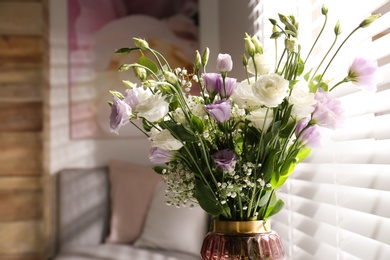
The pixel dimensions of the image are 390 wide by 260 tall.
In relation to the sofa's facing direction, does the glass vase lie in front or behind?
in front

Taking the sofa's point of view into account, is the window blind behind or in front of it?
in front

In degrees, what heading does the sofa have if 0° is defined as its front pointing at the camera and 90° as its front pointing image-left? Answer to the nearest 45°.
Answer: approximately 0°

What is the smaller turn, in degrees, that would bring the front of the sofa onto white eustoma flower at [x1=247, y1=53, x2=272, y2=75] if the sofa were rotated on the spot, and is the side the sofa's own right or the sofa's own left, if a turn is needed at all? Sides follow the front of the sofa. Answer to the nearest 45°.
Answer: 0° — it already faces it
